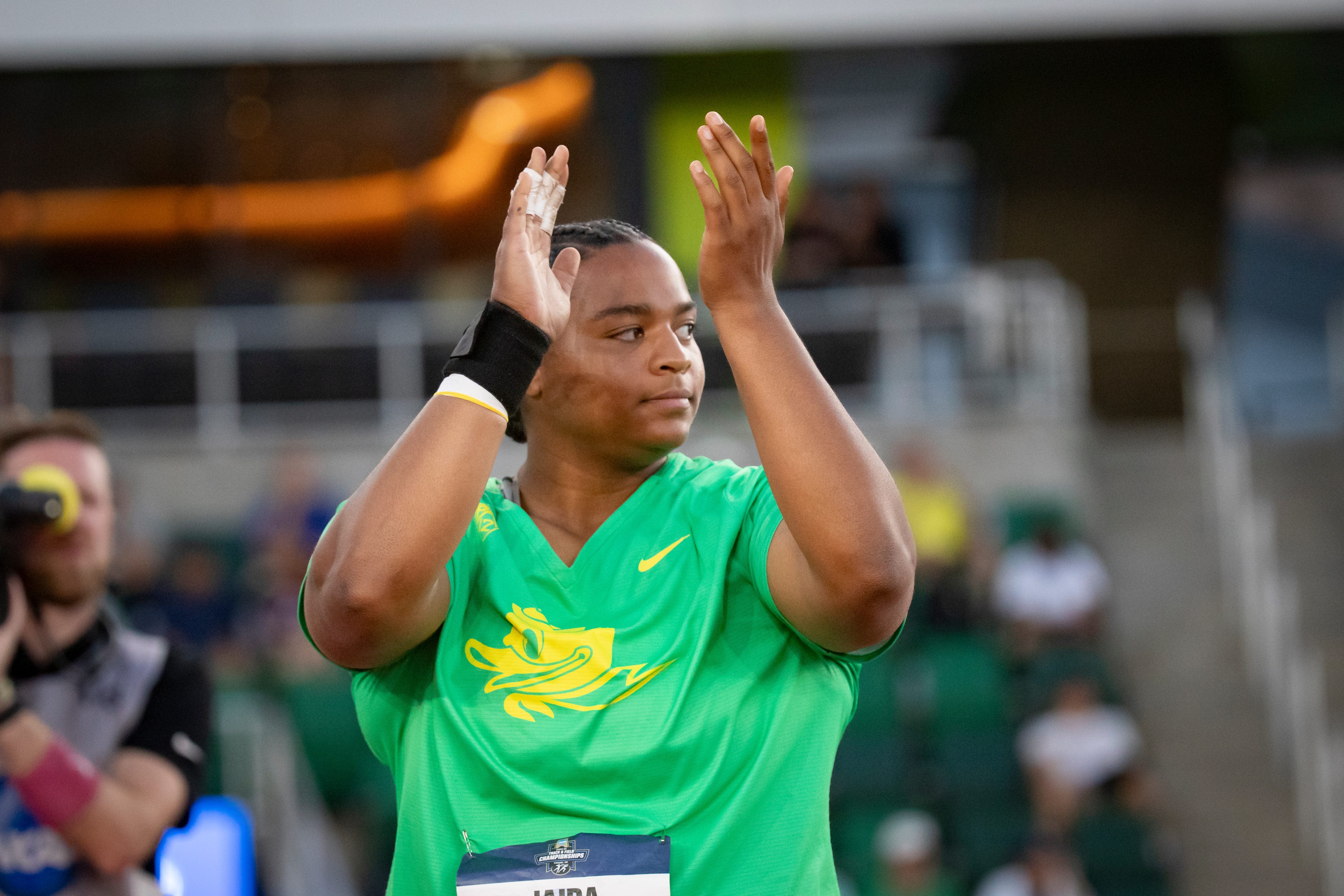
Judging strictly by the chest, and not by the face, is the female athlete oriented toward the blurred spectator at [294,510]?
no

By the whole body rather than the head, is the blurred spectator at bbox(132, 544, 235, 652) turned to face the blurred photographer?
yes

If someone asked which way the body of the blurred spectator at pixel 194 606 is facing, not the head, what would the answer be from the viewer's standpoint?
toward the camera

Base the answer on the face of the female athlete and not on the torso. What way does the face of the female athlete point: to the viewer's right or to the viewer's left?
to the viewer's right

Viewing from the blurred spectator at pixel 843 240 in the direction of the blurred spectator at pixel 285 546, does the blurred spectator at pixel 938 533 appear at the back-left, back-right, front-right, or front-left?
front-left

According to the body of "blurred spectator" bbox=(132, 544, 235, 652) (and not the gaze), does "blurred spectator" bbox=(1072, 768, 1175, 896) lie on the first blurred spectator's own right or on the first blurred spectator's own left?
on the first blurred spectator's own left

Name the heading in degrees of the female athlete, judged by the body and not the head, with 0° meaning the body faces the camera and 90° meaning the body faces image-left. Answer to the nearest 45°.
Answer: approximately 0°

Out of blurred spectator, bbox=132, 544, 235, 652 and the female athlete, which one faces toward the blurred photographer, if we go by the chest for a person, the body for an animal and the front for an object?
the blurred spectator

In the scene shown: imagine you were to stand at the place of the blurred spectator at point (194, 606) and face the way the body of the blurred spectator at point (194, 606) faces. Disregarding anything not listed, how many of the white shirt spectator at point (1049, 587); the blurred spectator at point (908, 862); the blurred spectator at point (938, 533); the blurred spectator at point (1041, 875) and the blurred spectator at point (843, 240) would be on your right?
0

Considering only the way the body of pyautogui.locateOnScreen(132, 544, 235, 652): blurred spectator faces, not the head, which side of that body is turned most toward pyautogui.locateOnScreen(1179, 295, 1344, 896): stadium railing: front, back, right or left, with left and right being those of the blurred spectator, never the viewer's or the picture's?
left

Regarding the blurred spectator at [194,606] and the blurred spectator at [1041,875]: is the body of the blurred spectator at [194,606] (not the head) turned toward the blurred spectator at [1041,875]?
no

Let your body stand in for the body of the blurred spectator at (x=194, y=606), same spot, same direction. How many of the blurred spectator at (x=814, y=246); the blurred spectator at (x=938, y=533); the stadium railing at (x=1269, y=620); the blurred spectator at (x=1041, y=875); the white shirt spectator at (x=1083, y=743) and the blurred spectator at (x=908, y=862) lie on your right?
0

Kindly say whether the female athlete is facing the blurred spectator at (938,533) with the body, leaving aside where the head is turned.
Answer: no

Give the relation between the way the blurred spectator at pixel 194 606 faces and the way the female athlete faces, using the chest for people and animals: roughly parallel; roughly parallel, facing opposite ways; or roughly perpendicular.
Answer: roughly parallel

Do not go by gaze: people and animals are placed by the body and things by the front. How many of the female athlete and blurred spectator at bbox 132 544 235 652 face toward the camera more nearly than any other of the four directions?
2

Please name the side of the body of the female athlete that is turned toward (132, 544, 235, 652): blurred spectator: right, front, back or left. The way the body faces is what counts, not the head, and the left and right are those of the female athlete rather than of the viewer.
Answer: back
